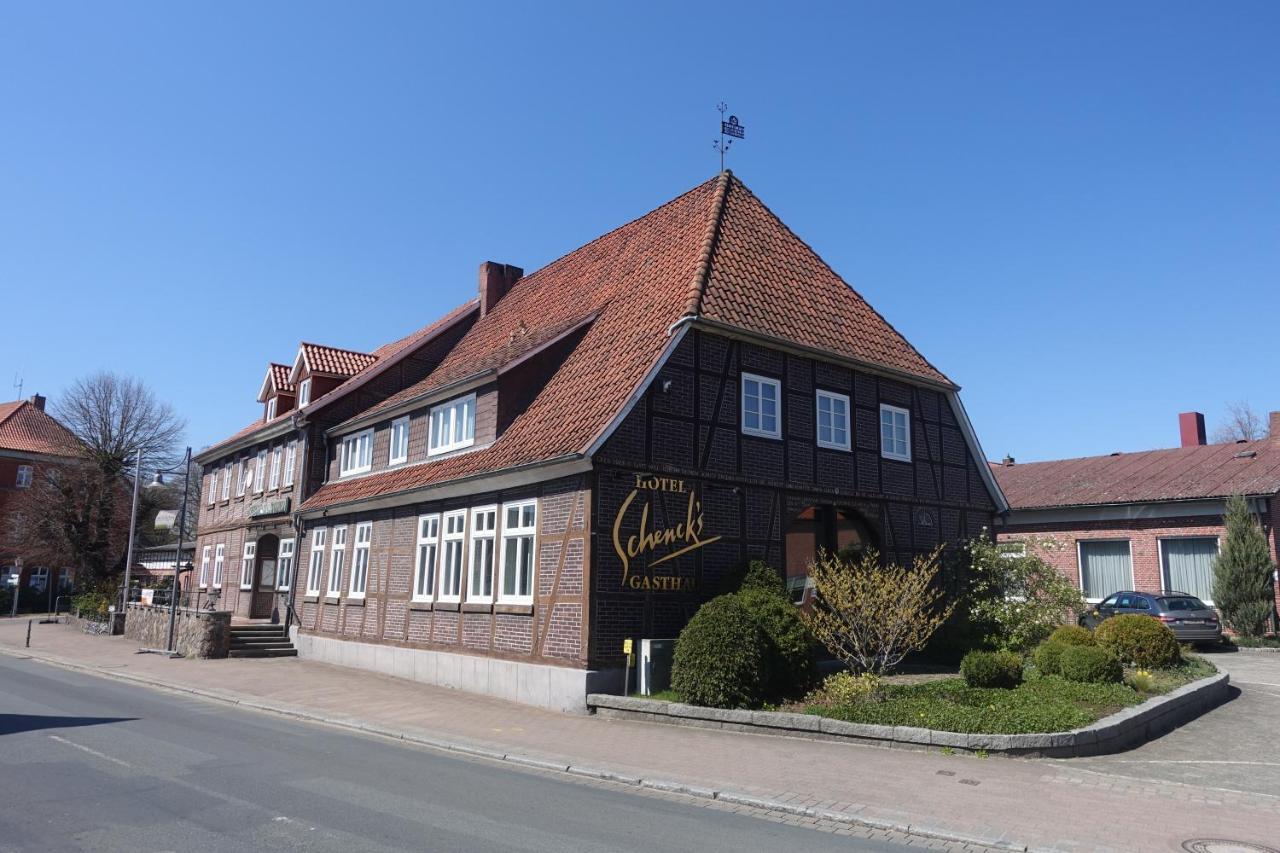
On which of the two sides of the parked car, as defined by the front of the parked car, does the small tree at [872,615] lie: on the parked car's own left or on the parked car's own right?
on the parked car's own left

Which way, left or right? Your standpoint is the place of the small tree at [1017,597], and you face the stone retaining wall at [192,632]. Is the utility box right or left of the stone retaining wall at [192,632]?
left

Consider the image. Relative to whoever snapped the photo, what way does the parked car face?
facing away from the viewer and to the left of the viewer

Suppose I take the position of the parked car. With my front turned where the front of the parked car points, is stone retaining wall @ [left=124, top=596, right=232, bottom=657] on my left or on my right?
on my left

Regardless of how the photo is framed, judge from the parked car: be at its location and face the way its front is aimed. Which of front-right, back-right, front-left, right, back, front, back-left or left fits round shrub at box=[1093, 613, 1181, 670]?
back-left
